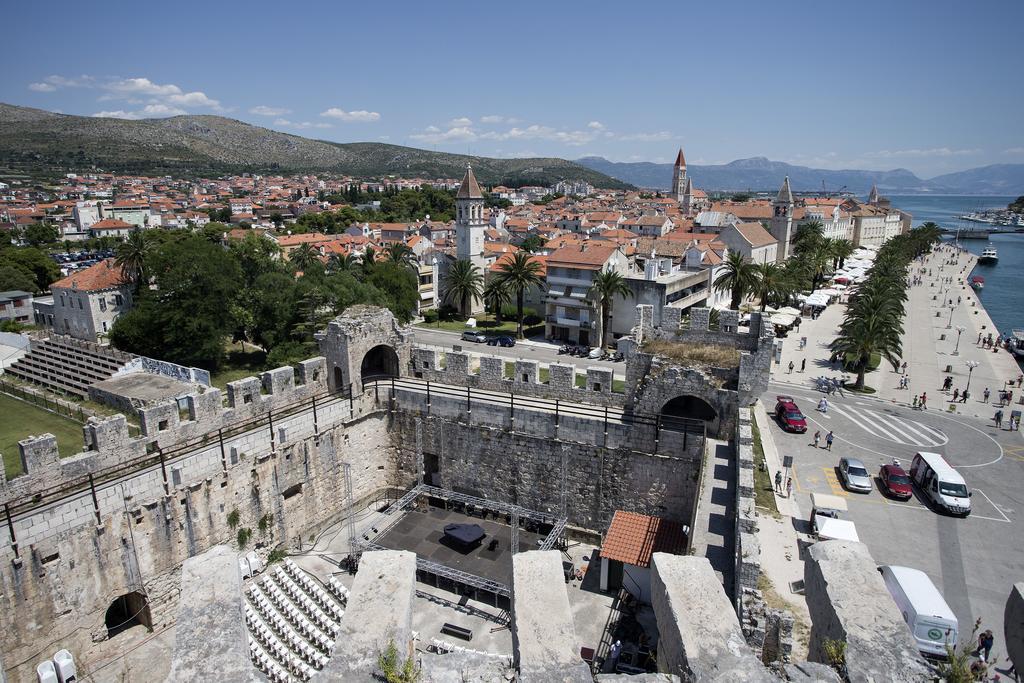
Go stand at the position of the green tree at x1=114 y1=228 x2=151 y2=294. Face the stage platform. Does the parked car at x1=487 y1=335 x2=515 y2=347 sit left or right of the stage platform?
left

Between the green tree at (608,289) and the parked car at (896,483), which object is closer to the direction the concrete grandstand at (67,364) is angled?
the parked car

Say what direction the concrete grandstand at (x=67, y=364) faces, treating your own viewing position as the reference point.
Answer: facing the viewer and to the left of the viewer

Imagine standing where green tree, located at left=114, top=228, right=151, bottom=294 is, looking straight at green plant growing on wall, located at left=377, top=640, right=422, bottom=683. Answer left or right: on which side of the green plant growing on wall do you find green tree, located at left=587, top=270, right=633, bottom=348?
left

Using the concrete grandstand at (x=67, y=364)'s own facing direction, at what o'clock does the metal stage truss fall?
The metal stage truss is roughly at 10 o'clock from the concrete grandstand.

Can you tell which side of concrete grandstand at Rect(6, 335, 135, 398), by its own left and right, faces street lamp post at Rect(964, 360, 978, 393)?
left

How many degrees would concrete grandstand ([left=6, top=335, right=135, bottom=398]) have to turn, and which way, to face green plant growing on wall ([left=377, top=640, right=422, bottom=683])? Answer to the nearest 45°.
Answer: approximately 45° to its left

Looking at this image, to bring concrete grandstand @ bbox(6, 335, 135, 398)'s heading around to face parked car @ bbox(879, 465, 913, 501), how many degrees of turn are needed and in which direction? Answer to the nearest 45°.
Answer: approximately 90° to its left

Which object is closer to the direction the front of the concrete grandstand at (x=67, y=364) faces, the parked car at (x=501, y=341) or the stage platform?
the stage platform

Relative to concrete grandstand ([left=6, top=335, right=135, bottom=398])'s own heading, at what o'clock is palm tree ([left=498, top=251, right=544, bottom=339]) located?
The palm tree is roughly at 8 o'clock from the concrete grandstand.

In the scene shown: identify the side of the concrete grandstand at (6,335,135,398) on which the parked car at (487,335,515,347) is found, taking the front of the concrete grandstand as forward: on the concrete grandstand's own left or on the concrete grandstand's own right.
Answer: on the concrete grandstand's own left
